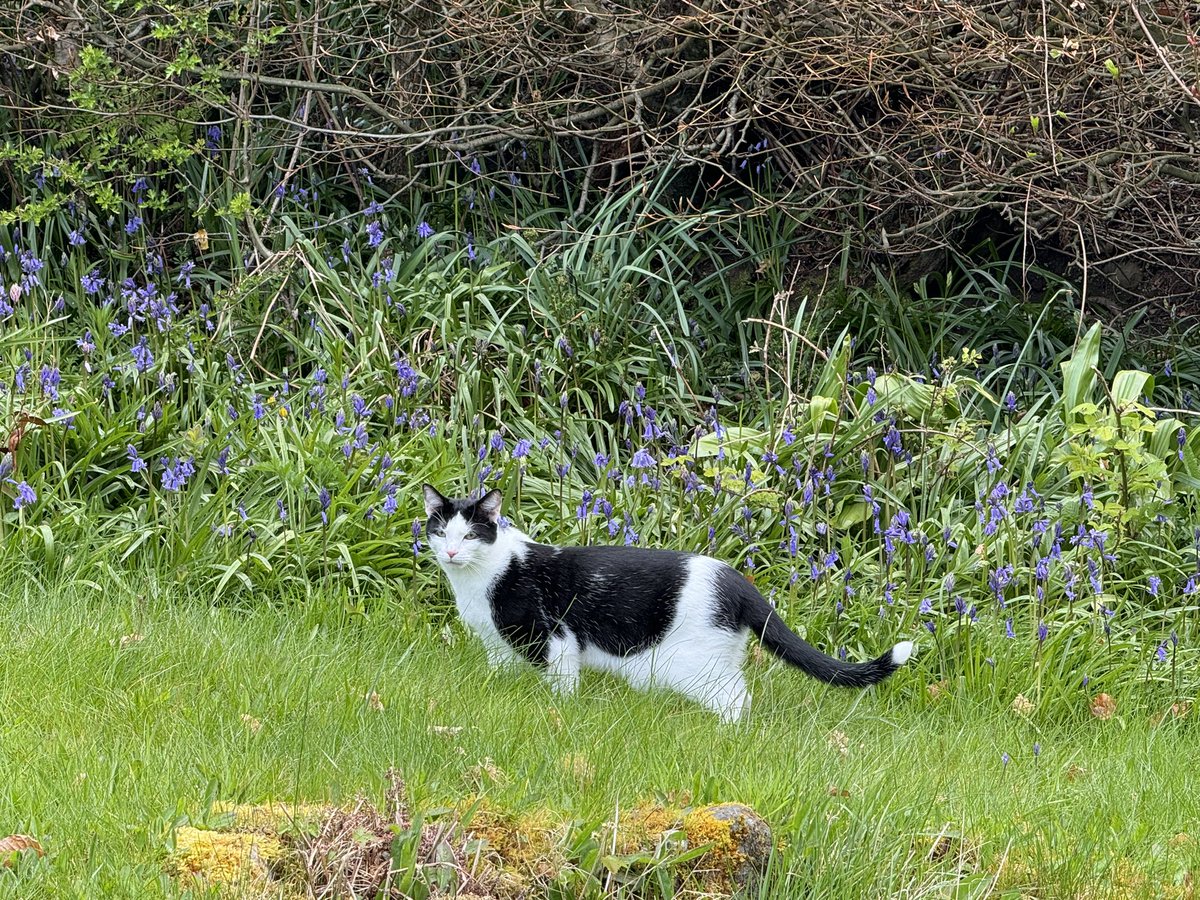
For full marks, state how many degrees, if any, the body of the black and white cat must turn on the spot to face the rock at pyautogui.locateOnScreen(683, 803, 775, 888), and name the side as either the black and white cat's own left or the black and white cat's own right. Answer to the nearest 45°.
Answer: approximately 90° to the black and white cat's own left

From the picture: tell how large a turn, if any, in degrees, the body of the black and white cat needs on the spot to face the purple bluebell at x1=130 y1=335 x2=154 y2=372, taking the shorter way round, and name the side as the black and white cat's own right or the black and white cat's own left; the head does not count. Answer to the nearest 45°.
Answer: approximately 45° to the black and white cat's own right

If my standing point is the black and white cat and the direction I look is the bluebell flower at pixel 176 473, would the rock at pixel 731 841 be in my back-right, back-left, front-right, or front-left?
back-left

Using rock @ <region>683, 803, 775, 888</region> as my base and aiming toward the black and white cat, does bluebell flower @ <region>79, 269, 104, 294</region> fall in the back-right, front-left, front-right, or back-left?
front-left

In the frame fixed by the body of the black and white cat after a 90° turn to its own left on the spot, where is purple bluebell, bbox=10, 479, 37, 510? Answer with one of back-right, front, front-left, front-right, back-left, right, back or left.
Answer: right

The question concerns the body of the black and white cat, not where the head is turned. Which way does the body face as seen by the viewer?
to the viewer's left

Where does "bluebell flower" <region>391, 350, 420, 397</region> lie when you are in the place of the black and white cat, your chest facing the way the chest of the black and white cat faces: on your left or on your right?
on your right

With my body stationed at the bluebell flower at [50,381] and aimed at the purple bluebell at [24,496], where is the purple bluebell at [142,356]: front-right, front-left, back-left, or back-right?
back-left

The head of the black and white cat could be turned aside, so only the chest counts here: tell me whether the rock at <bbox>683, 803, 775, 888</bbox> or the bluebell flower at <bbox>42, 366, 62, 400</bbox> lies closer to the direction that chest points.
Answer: the bluebell flower

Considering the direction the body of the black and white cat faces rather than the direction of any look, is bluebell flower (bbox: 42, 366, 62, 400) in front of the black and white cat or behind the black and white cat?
in front
